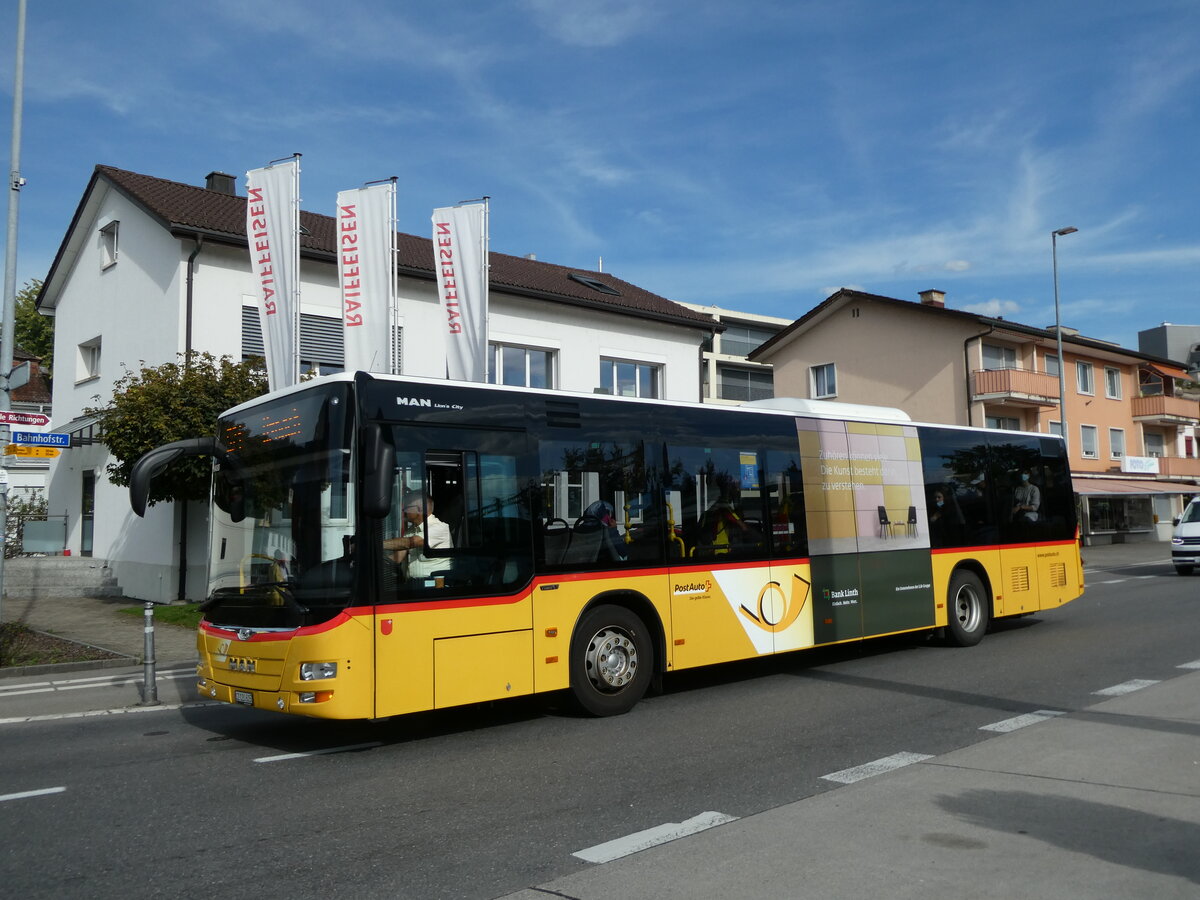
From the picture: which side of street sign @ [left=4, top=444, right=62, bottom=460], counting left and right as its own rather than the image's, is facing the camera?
front

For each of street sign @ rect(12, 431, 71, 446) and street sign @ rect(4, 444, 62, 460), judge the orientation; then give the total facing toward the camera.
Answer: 2

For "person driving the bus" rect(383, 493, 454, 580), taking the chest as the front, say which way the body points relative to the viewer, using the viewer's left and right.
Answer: facing the viewer and to the left of the viewer

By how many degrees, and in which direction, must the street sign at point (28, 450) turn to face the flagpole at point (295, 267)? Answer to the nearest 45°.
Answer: approximately 90° to its left

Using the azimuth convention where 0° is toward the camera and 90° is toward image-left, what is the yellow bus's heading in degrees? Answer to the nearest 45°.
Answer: approximately 45°

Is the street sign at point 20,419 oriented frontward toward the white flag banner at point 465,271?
no

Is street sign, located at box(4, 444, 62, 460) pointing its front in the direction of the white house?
no

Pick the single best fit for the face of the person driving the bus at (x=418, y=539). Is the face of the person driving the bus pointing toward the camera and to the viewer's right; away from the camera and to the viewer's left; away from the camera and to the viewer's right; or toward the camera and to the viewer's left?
toward the camera and to the viewer's left

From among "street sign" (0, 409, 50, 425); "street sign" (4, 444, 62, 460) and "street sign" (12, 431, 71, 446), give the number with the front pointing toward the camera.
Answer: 3

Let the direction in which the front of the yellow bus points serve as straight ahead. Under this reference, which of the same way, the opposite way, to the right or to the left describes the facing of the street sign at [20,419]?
to the left

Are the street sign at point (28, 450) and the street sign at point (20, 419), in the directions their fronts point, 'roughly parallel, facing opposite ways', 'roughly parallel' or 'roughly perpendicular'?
roughly parallel

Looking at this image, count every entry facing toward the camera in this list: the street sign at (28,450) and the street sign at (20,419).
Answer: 2

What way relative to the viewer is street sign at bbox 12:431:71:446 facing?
toward the camera

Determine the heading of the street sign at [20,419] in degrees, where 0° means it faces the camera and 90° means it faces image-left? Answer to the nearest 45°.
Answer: approximately 0°

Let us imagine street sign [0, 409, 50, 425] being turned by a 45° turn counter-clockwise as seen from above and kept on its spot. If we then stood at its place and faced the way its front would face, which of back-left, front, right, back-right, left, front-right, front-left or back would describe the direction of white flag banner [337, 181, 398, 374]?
front-left

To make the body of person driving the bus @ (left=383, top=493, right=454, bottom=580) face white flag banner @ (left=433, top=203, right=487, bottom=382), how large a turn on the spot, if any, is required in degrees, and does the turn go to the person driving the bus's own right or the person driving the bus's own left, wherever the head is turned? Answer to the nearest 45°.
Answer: approximately 135° to the person driving the bus's own right
